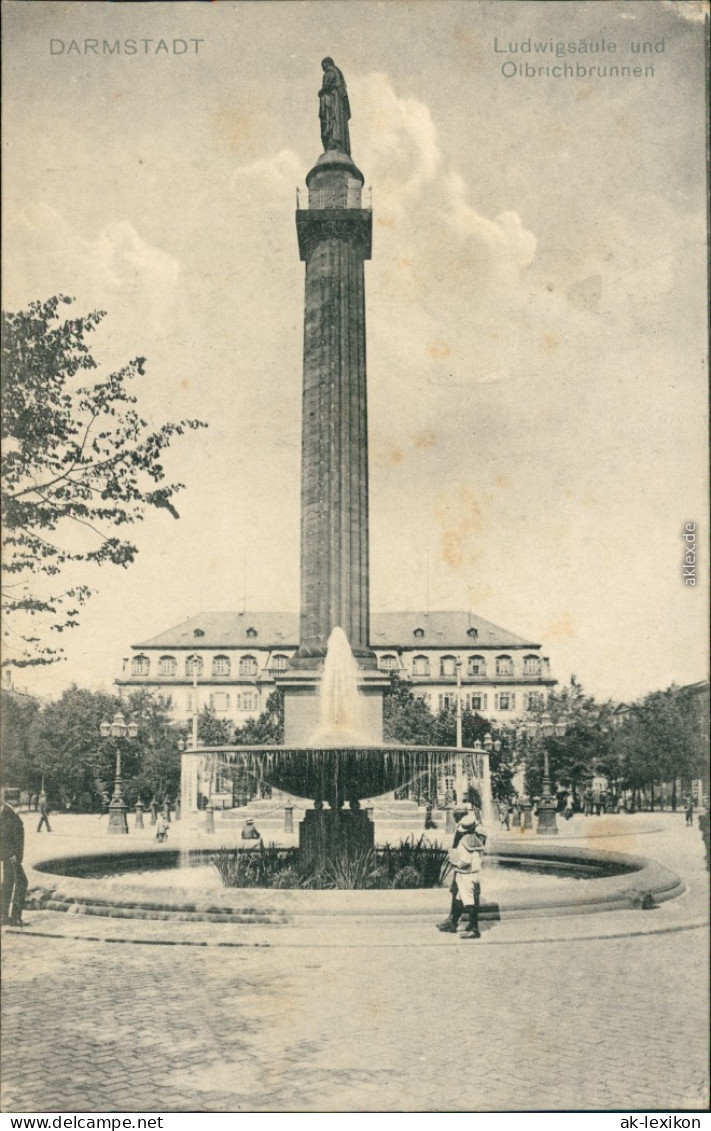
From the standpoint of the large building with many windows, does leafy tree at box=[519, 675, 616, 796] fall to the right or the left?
on its left

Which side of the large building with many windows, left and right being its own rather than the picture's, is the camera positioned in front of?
front

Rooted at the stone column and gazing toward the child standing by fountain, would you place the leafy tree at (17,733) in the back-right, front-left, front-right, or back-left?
back-right

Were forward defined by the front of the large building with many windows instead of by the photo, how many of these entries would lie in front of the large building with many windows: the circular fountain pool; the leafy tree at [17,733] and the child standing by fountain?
3

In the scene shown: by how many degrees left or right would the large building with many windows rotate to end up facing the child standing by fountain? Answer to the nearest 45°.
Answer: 0° — it already faces them

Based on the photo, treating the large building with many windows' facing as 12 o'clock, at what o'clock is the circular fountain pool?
The circular fountain pool is roughly at 12 o'clock from the large building with many windows.

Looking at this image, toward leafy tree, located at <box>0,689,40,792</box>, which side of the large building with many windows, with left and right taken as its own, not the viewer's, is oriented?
front

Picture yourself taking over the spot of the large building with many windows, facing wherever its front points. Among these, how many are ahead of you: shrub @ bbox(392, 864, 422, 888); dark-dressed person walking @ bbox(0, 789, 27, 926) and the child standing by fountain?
3

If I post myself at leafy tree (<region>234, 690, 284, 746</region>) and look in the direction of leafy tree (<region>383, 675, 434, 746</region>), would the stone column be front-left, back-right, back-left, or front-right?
front-right

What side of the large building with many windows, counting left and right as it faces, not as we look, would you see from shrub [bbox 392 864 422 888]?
front

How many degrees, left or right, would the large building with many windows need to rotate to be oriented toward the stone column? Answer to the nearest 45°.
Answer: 0° — it already faces it

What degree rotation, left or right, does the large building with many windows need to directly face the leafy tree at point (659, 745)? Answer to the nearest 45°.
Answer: approximately 45° to its left
